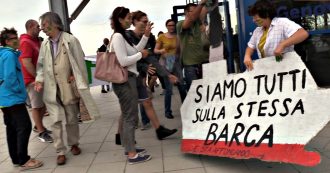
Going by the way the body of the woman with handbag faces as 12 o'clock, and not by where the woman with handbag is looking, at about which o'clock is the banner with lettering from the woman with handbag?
The banner with lettering is roughly at 1 o'clock from the woman with handbag.

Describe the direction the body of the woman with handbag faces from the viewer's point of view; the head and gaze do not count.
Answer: to the viewer's right

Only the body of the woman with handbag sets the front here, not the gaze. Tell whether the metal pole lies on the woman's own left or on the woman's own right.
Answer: on the woman's own left
